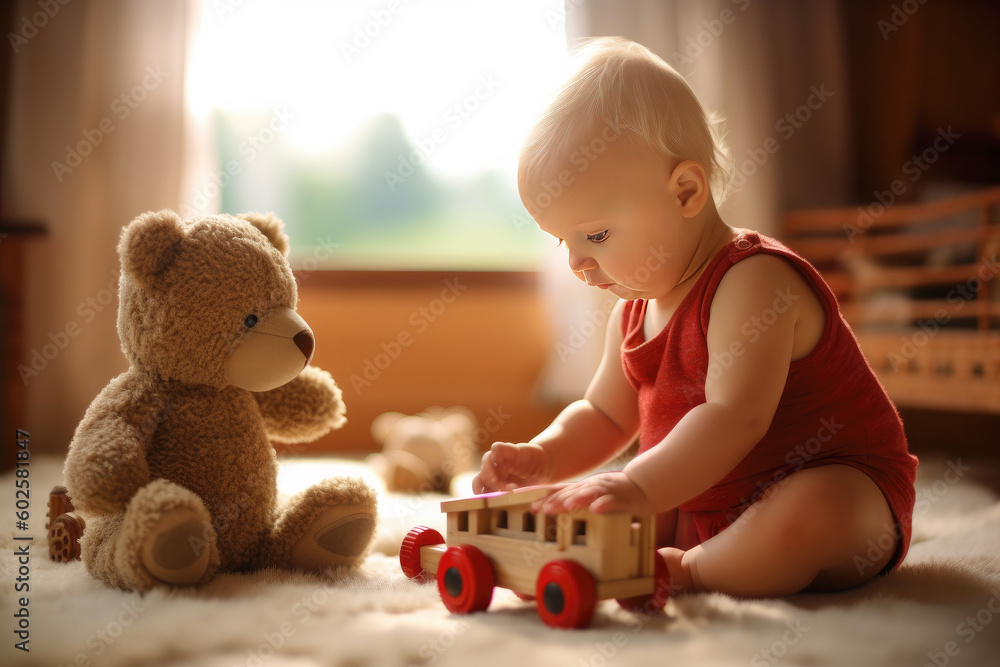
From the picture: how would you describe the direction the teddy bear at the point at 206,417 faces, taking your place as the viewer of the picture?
facing the viewer and to the right of the viewer

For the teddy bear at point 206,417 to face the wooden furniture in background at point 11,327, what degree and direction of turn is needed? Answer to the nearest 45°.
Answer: approximately 135° to its left
